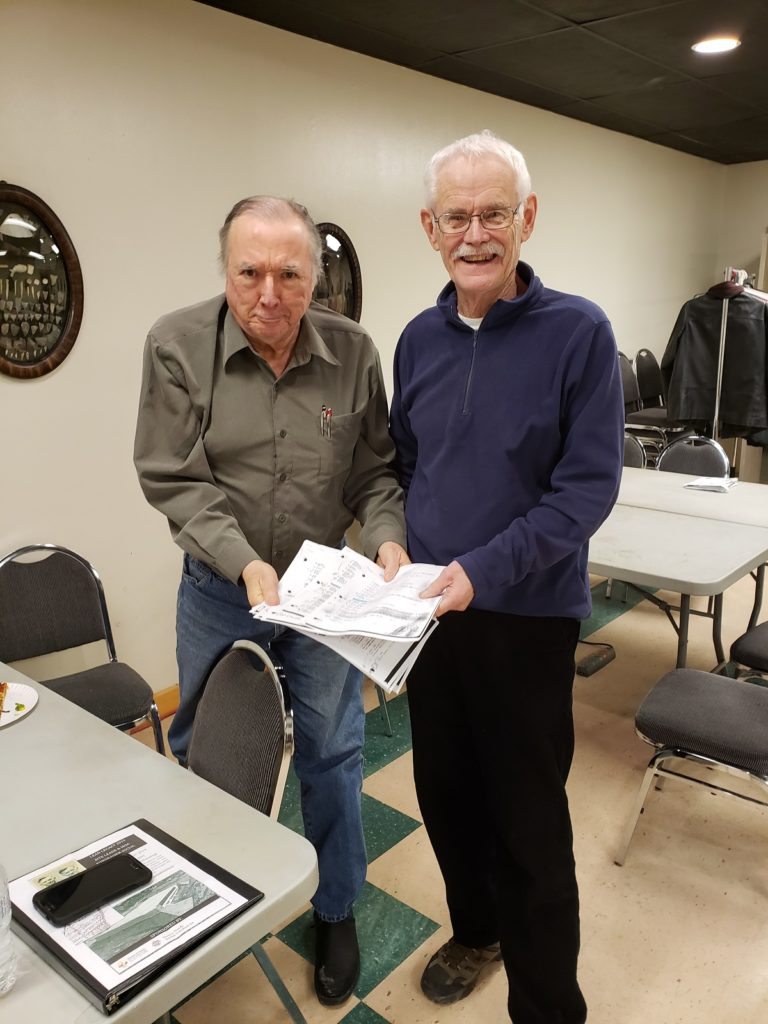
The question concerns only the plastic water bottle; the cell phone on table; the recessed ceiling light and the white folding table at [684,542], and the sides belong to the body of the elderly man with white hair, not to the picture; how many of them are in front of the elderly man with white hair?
2

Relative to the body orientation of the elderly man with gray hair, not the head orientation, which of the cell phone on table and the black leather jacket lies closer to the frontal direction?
the cell phone on table

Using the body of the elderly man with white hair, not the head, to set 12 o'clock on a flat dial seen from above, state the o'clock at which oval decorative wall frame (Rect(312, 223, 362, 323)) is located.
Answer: The oval decorative wall frame is roughly at 4 o'clock from the elderly man with white hair.

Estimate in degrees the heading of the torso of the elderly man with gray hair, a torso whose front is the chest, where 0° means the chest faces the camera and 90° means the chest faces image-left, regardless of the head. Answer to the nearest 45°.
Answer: approximately 0°

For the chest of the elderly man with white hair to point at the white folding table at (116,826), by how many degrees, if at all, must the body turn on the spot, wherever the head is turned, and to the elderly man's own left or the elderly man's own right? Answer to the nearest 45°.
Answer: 0° — they already face it

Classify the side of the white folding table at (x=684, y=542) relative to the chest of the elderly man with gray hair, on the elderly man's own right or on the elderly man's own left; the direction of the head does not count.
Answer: on the elderly man's own left

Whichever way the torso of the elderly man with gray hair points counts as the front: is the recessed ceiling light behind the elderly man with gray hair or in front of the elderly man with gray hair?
behind

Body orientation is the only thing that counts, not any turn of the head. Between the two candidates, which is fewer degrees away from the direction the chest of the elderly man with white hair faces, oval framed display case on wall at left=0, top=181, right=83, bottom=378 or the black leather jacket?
the oval framed display case on wall

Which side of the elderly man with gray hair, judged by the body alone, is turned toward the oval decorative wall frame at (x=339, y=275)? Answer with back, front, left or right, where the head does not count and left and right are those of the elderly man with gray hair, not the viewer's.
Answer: back
